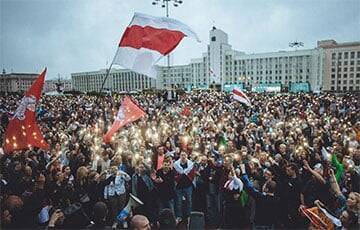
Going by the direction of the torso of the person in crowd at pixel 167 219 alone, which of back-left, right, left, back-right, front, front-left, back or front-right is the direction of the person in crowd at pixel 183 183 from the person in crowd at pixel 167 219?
front

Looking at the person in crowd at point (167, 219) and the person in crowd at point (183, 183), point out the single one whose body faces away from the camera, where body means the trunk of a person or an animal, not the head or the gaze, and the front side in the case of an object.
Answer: the person in crowd at point (167, 219)

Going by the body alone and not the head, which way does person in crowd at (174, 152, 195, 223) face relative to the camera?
toward the camera

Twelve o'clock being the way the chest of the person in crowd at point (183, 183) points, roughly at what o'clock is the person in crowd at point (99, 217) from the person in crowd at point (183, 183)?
the person in crowd at point (99, 217) is roughly at 1 o'clock from the person in crowd at point (183, 183).

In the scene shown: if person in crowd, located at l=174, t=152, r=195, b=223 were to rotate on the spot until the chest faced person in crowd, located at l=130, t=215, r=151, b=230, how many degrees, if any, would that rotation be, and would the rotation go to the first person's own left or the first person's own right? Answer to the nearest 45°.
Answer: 0° — they already face them

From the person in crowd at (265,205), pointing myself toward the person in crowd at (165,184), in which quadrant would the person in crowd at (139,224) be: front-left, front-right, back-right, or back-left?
front-left

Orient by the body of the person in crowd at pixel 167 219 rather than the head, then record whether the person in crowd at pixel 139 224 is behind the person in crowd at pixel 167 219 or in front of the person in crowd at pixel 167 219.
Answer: behind

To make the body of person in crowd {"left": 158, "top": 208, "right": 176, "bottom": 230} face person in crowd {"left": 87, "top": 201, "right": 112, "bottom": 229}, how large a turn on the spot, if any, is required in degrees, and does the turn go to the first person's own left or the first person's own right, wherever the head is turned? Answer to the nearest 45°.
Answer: approximately 90° to the first person's own left

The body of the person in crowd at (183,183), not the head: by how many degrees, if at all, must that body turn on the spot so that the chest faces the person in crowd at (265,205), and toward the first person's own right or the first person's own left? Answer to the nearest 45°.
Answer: approximately 45° to the first person's own left

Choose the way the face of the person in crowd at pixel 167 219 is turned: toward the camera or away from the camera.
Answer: away from the camera

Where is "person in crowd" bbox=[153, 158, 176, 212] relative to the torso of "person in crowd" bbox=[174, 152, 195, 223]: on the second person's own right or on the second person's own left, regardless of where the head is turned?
on the second person's own right

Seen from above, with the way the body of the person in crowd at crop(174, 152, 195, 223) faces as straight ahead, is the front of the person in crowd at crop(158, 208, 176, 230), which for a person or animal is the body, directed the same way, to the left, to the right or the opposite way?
the opposite way

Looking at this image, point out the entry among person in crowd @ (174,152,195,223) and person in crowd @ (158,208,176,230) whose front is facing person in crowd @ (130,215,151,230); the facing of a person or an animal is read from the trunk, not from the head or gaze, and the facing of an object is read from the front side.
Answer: person in crowd @ (174,152,195,223)
